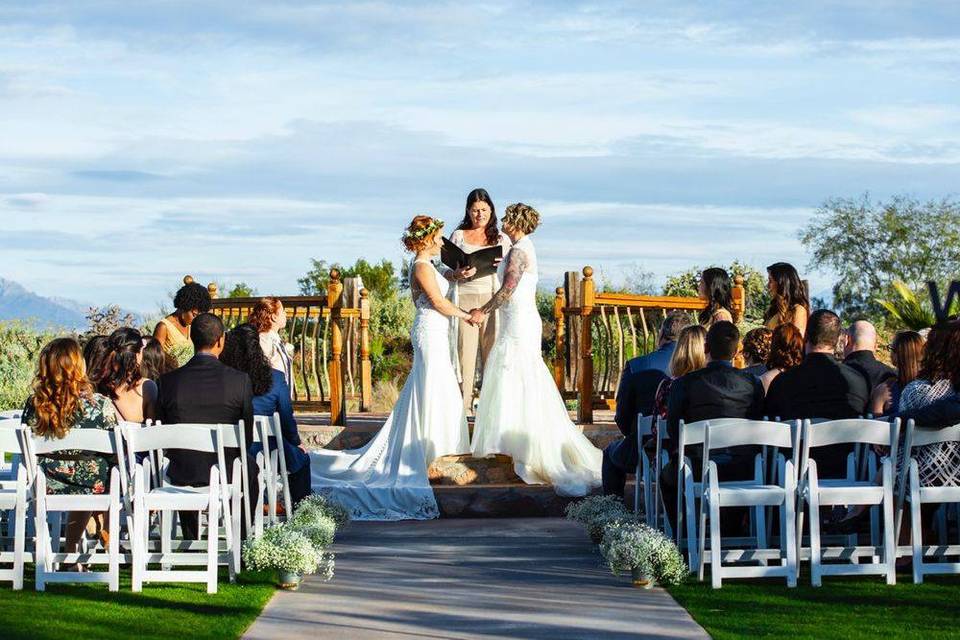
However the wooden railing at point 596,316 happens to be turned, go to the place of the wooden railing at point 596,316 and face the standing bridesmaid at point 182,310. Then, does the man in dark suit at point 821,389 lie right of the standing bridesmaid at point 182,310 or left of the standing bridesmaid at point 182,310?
left

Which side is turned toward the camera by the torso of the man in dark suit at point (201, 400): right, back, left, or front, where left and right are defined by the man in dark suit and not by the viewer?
back

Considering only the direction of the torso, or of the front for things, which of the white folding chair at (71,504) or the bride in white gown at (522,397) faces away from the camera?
the white folding chair

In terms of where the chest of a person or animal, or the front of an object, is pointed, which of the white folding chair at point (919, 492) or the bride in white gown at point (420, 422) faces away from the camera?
the white folding chair

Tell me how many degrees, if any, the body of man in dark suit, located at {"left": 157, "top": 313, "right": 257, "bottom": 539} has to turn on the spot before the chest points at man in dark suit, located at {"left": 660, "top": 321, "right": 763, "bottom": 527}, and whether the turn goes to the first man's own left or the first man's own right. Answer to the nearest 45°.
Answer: approximately 90° to the first man's own right

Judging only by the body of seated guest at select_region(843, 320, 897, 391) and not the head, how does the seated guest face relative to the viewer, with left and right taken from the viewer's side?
facing away from the viewer

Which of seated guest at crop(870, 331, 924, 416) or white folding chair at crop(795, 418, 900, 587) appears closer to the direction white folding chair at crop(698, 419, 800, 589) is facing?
the seated guest

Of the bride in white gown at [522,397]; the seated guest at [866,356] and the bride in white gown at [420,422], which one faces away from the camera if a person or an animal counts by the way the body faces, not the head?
the seated guest

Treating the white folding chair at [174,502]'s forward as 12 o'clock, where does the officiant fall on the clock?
The officiant is roughly at 1 o'clock from the white folding chair.

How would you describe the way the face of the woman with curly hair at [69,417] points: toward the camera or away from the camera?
away from the camera

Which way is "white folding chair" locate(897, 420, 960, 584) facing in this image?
away from the camera

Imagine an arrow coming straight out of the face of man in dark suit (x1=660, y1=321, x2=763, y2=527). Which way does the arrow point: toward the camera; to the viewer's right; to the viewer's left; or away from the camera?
away from the camera

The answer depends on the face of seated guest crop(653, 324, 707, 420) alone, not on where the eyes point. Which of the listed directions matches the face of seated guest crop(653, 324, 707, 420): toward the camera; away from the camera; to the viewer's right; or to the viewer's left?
away from the camera

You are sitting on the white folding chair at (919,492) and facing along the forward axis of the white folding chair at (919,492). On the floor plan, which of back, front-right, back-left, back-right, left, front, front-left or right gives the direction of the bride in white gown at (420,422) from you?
front-left

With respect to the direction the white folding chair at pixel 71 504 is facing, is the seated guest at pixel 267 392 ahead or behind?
ahead

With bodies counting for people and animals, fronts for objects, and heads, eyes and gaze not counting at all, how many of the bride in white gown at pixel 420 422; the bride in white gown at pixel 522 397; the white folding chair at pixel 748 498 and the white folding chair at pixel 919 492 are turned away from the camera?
2

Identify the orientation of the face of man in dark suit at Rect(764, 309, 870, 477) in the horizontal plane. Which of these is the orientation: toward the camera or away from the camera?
away from the camera

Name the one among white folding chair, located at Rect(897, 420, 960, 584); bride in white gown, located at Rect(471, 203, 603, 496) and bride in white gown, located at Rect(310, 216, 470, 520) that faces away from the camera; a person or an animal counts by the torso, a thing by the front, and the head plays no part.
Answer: the white folding chair

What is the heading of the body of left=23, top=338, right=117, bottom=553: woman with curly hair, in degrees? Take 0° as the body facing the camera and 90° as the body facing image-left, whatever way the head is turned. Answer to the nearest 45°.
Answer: approximately 180°

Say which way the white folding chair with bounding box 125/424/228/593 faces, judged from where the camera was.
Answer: facing away from the viewer
